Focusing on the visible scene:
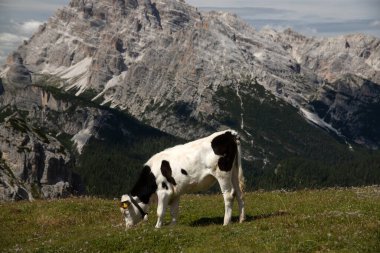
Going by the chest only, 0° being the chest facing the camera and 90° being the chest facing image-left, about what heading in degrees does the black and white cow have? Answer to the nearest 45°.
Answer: approximately 90°
